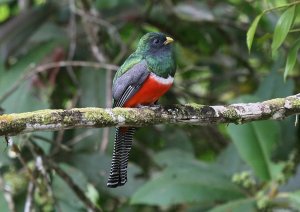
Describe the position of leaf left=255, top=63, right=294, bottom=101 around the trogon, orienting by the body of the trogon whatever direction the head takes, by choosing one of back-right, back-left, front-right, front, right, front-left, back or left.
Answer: left

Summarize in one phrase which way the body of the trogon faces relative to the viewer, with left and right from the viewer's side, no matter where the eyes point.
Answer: facing the viewer and to the right of the viewer

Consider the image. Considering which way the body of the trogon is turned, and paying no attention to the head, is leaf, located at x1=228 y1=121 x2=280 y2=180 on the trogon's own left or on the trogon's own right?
on the trogon's own left

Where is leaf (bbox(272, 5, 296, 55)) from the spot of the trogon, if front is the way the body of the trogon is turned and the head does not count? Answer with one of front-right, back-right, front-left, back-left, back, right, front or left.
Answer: front-left
